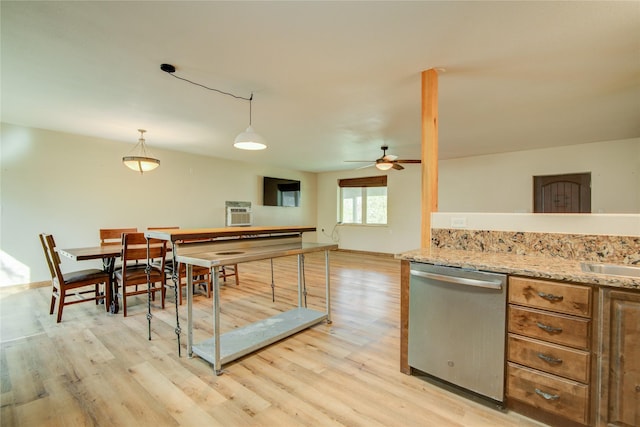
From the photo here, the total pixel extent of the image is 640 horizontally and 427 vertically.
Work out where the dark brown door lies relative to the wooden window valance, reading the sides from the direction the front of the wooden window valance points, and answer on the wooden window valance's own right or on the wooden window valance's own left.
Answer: on the wooden window valance's own left

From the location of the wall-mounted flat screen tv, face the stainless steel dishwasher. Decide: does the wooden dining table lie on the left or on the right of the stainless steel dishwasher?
right

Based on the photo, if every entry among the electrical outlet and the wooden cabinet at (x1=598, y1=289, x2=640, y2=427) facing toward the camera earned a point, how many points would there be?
2

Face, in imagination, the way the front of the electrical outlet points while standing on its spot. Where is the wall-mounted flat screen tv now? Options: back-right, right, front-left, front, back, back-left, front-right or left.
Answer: back-right

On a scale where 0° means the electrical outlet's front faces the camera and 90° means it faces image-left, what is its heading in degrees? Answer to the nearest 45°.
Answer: approximately 0°

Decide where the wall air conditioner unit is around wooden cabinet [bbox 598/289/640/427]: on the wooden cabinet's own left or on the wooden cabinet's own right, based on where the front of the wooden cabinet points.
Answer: on the wooden cabinet's own right

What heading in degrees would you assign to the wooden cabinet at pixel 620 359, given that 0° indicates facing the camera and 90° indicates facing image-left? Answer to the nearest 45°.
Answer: approximately 0°
